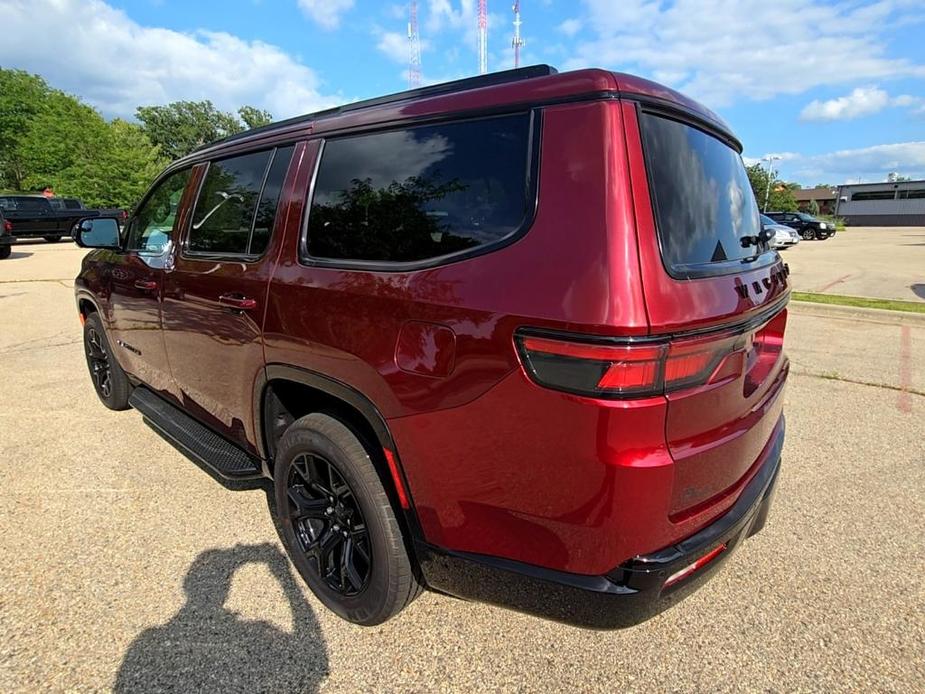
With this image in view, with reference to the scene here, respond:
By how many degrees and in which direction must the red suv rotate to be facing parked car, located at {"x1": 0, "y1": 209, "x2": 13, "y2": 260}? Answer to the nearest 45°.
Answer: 0° — it already faces it

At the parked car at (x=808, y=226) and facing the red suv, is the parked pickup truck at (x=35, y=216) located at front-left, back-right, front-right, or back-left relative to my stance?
front-right

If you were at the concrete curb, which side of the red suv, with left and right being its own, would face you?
right

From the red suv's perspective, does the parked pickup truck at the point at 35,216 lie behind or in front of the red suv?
in front

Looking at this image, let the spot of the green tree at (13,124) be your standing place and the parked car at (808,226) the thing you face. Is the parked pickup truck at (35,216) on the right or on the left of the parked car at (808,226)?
right

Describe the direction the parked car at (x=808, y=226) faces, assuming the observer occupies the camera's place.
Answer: facing the viewer and to the right of the viewer

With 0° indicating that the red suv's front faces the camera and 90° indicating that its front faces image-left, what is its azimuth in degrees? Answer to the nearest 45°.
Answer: approximately 135°

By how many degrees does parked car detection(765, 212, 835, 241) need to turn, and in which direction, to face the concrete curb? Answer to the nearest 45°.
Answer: approximately 45° to its right
